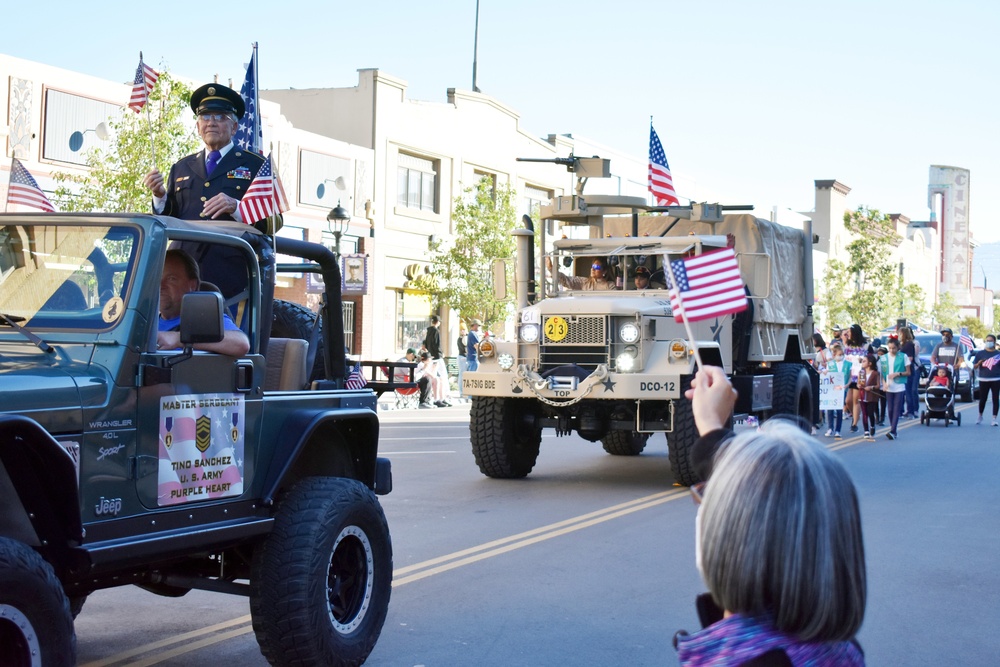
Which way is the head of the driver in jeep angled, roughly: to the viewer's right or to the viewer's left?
to the viewer's left

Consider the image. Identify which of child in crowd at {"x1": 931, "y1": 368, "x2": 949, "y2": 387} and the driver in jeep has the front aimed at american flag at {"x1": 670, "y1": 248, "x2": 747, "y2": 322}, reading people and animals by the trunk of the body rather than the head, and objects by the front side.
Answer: the child in crowd

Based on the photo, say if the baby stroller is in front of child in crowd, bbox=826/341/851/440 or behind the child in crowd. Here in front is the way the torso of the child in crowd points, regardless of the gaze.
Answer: behind

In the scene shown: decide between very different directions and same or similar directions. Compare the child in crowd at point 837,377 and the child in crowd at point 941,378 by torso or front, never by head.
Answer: same or similar directions

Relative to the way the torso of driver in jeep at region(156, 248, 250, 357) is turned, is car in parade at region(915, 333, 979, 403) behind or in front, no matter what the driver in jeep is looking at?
behind

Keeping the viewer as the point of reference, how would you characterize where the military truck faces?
facing the viewer and to the left of the viewer

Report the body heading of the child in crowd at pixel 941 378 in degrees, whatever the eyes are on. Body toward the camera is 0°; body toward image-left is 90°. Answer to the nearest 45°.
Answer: approximately 0°

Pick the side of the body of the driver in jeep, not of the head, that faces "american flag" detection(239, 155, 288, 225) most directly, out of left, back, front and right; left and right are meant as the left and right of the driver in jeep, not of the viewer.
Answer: back

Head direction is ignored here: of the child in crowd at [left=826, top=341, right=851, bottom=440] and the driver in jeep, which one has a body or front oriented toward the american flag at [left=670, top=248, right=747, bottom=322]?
the child in crowd

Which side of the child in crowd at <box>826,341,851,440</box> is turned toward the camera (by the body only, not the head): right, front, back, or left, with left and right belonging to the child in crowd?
front

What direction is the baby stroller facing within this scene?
toward the camera

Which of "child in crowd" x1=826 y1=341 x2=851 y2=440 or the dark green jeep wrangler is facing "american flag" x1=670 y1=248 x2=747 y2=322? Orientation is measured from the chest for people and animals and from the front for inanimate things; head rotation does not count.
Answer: the child in crowd

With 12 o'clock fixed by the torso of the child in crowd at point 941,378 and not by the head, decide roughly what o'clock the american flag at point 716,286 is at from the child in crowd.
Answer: The american flag is roughly at 12 o'clock from the child in crowd.

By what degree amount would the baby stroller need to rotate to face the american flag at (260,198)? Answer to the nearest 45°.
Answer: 0° — it already faces it

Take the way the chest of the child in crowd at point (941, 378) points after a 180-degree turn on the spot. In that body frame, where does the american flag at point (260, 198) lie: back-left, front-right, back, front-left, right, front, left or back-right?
back

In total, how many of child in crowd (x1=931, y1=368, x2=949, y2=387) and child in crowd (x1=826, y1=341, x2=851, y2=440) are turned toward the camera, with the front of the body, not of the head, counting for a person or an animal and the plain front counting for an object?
2

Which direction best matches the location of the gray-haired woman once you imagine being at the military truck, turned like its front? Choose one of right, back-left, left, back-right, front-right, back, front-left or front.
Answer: front-left

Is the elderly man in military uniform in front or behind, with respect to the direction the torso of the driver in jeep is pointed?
behind

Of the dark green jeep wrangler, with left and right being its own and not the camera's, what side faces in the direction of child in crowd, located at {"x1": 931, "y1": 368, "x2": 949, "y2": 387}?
back

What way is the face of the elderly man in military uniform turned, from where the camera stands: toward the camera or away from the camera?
toward the camera

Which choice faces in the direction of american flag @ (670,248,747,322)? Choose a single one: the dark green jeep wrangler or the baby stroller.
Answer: the baby stroller

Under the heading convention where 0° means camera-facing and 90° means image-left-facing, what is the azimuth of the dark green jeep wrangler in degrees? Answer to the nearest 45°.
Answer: approximately 45°

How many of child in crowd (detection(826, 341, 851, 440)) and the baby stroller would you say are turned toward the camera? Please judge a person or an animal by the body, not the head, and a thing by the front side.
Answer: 2

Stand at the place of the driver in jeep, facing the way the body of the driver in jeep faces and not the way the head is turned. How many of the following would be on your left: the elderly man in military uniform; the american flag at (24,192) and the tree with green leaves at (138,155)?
0
